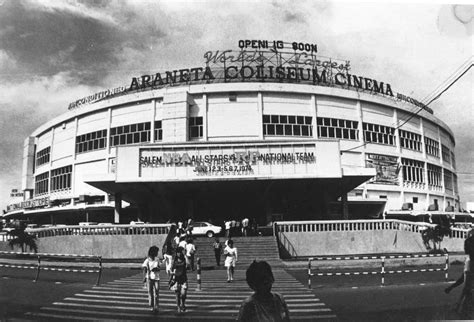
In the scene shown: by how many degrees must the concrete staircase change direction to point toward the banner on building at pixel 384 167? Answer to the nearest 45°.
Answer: approximately 135° to its left

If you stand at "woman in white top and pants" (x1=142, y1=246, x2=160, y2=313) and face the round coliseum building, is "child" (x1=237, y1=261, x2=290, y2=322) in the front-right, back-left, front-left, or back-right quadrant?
back-right

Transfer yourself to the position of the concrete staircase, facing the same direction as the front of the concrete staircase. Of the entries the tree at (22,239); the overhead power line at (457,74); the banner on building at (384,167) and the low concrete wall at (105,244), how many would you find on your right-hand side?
2

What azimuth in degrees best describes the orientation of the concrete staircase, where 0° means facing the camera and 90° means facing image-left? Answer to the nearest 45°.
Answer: approximately 0°

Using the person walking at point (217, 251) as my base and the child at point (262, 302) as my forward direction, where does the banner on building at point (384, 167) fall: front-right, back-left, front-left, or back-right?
back-left

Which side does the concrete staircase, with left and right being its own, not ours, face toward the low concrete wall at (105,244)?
right

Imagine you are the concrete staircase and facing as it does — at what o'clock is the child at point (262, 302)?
The child is roughly at 12 o'clock from the concrete staircase.

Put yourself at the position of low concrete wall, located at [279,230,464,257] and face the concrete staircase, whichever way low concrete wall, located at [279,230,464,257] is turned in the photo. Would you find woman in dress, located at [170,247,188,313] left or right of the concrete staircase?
left

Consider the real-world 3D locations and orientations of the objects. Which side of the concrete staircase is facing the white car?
back

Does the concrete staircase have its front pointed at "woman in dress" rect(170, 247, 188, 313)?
yes
